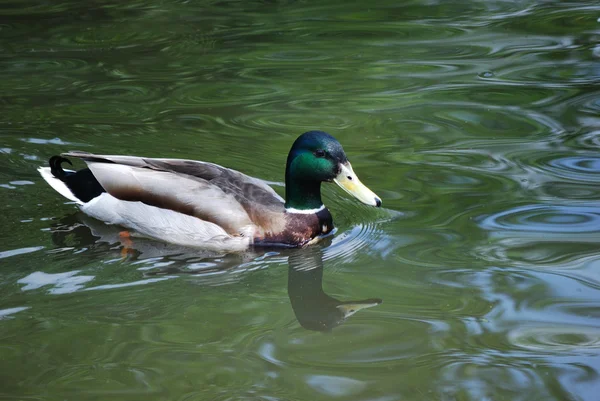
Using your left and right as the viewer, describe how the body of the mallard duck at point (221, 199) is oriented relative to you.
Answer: facing to the right of the viewer
